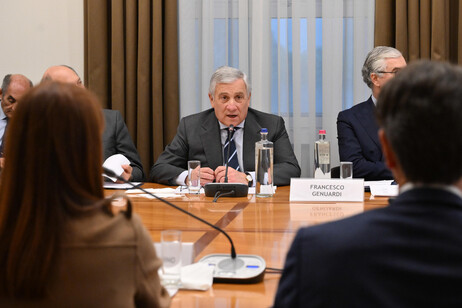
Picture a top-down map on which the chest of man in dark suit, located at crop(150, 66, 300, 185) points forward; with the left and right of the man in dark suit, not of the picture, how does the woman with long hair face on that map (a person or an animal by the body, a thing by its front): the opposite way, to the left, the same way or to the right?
the opposite way

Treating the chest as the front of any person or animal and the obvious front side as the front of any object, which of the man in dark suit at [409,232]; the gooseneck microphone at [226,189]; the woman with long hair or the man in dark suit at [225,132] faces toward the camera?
the man in dark suit at [225,132]

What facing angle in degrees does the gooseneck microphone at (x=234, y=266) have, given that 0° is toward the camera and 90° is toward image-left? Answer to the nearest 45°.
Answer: approximately 45°

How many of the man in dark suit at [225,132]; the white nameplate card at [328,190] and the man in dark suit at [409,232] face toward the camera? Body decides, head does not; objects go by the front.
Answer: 2

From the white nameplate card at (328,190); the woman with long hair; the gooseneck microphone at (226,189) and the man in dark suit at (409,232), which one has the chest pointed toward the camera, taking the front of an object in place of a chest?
the white nameplate card

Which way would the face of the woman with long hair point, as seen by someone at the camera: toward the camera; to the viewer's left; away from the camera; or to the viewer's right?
away from the camera

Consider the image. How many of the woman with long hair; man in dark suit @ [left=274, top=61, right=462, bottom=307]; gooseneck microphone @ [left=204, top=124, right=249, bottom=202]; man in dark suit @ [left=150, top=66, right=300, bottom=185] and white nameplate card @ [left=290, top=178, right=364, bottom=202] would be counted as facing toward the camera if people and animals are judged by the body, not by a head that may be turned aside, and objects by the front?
2

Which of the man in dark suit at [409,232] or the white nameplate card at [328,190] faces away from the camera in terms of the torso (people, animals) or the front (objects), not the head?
the man in dark suit

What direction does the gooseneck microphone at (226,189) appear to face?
away from the camera

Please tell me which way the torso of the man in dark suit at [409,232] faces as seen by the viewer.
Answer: away from the camera
